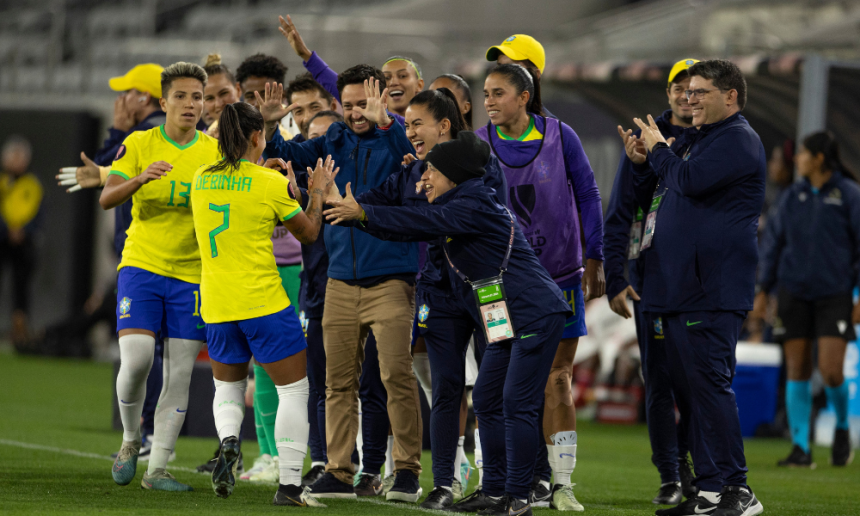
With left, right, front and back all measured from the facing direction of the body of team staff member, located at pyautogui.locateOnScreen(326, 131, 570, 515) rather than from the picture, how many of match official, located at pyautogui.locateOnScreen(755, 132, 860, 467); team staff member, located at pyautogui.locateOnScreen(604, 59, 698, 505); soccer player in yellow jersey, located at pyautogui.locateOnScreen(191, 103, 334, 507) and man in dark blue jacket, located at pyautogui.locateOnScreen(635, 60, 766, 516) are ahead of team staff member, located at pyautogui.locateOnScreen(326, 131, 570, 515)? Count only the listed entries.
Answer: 1

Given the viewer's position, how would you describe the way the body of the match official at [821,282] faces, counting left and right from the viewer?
facing the viewer

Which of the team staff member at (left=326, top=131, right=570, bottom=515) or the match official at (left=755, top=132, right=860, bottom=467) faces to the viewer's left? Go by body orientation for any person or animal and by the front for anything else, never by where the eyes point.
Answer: the team staff member at (left=326, top=131, right=570, bottom=515)

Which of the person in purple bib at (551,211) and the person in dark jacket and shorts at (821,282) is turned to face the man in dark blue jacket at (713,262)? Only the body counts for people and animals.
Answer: the person in dark jacket and shorts at (821,282)

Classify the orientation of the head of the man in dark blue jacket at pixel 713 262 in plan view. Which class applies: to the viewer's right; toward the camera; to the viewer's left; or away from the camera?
to the viewer's left

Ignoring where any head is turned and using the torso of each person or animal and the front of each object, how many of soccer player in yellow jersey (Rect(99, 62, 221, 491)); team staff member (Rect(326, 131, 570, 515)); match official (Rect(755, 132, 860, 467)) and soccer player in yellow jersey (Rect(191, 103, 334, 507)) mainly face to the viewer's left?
1

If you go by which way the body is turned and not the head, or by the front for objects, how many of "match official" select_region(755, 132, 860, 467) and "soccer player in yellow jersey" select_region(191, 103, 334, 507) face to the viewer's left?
0

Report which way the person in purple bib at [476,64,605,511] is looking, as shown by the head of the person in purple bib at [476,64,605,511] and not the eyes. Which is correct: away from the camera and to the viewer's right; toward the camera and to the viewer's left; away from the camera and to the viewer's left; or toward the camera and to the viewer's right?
toward the camera and to the viewer's left

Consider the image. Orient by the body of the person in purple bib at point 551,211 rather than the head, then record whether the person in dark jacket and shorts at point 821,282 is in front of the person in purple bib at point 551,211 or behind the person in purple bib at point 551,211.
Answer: behind

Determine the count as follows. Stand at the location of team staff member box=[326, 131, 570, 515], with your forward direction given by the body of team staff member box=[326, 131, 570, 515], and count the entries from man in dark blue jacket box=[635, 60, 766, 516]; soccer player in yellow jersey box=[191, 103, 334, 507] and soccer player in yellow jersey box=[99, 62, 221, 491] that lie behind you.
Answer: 1

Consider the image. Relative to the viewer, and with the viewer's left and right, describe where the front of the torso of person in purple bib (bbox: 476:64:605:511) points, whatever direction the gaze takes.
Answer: facing the viewer and to the left of the viewer

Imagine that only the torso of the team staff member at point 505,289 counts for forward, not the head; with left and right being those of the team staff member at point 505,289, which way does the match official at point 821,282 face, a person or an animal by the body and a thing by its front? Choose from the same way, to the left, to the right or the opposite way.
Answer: to the left

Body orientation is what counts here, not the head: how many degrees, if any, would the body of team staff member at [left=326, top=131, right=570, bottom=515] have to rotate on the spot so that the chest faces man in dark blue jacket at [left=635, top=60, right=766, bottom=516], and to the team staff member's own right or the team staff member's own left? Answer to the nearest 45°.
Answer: approximately 180°

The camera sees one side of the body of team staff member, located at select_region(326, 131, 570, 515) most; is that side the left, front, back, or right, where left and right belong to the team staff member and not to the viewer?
left

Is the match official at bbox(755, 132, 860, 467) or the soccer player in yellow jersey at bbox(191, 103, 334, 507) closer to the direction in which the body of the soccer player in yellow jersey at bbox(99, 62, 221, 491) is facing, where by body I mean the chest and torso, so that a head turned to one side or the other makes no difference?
the soccer player in yellow jersey

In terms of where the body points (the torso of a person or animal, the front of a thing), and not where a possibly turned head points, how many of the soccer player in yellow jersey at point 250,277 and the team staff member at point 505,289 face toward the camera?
0

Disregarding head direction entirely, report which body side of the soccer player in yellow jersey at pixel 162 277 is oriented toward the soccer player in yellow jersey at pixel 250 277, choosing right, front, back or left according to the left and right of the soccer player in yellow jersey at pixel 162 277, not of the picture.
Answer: front

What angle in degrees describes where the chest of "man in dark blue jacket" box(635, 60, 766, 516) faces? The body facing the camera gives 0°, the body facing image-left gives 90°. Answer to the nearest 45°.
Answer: approximately 90°
